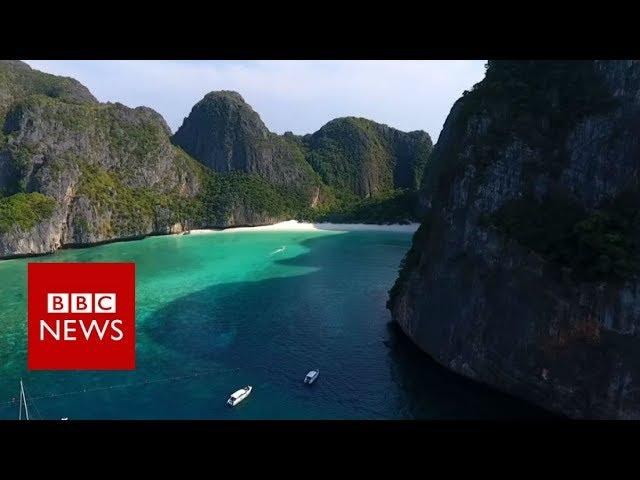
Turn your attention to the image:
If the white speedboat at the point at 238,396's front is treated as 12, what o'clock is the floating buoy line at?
The floating buoy line is roughly at 8 o'clock from the white speedboat.

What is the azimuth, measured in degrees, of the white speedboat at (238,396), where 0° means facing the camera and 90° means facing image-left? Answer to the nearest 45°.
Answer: approximately 225°

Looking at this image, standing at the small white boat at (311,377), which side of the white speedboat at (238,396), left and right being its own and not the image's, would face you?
front

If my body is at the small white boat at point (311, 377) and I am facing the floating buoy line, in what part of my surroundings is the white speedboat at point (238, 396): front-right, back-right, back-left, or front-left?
front-left

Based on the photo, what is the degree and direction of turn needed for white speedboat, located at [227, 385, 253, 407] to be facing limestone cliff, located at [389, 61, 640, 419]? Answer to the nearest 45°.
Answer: approximately 45° to its right

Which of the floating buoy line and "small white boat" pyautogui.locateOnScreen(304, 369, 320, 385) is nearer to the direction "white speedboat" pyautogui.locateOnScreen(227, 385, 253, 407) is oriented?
the small white boat

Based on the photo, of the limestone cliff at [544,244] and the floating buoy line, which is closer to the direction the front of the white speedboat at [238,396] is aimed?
the limestone cliff
